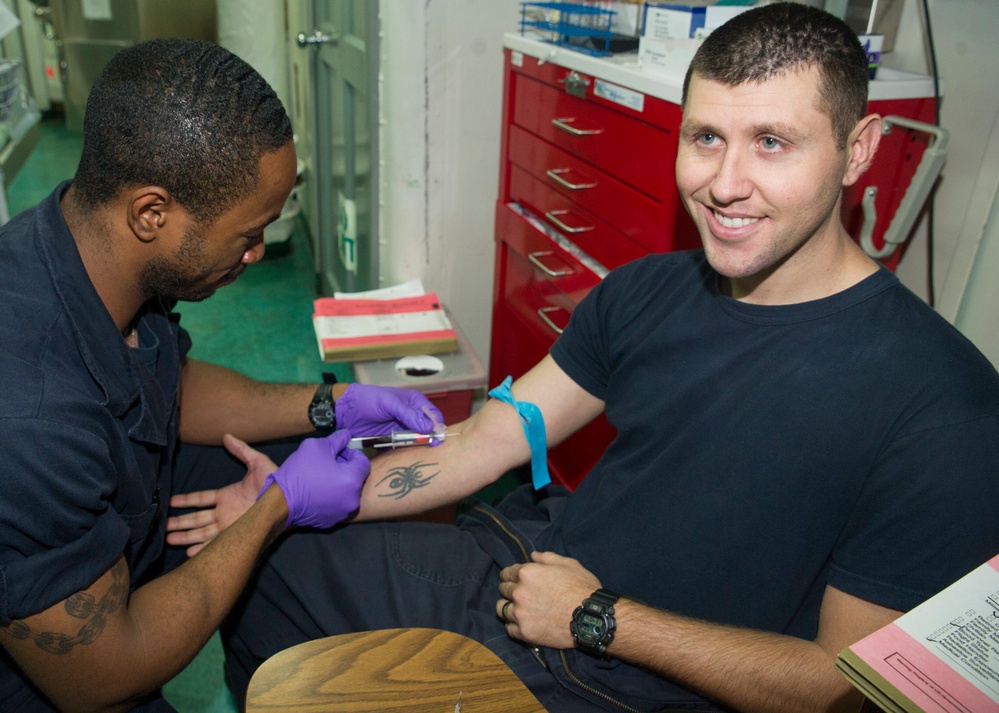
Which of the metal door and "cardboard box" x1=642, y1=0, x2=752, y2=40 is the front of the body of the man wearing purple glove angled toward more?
the cardboard box

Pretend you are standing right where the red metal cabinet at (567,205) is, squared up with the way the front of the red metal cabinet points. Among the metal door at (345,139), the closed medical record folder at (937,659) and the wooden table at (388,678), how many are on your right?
1

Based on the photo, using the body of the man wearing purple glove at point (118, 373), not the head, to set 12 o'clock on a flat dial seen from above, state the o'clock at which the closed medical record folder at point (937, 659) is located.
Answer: The closed medical record folder is roughly at 2 o'clock from the man wearing purple glove.

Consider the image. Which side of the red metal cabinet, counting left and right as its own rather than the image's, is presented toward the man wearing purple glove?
front

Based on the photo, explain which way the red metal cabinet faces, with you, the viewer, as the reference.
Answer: facing the viewer and to the left of the viewer

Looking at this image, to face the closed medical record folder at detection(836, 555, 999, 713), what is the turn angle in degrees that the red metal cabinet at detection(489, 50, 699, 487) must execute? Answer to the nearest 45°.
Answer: approximately 45° to its left

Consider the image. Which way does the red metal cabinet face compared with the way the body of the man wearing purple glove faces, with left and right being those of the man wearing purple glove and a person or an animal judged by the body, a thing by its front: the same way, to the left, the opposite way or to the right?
the opposite way

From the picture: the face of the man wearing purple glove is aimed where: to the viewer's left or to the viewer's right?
to the viewer's right

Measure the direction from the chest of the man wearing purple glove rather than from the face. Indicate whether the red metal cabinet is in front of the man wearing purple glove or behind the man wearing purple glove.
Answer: in front

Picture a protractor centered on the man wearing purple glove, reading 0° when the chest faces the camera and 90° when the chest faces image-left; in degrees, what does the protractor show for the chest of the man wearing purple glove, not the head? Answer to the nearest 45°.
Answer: approximately 270°

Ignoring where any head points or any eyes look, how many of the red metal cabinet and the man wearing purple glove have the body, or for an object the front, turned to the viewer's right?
1
